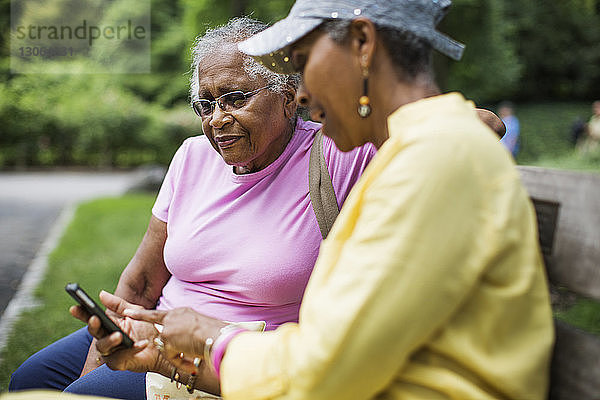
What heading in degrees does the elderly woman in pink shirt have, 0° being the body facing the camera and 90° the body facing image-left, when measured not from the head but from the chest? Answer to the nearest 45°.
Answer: approximately 45°

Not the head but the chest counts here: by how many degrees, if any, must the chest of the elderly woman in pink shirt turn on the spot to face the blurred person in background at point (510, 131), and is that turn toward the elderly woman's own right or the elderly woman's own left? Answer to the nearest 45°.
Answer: approximately 180°
